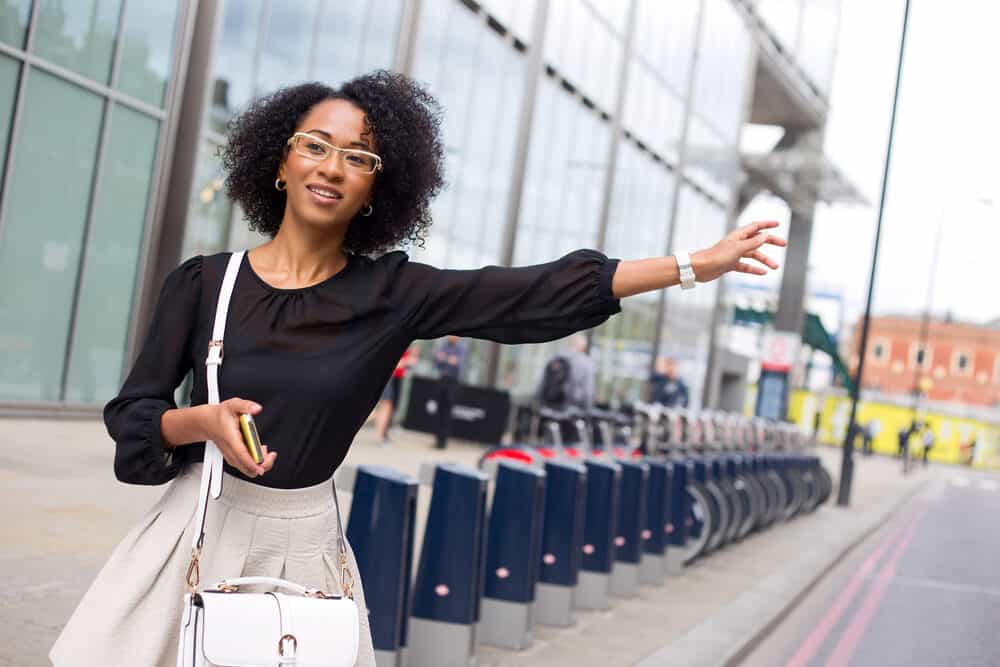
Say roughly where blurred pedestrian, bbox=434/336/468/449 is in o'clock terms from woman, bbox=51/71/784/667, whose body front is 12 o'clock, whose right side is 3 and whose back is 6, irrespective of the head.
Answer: The blurred pedestrian is roughly at 6 o'clock from the woman.

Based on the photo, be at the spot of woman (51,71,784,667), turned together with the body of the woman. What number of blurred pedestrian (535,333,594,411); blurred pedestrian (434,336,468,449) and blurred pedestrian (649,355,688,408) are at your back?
3

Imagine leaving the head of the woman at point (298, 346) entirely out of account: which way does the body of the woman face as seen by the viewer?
toward the camera

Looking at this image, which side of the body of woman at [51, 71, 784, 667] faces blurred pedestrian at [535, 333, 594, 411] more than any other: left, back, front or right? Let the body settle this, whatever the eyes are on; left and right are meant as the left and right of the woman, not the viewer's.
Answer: back

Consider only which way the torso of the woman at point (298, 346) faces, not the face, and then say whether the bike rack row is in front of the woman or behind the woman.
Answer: behind

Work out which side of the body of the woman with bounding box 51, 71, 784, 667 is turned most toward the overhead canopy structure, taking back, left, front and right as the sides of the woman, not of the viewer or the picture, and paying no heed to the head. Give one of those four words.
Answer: back
